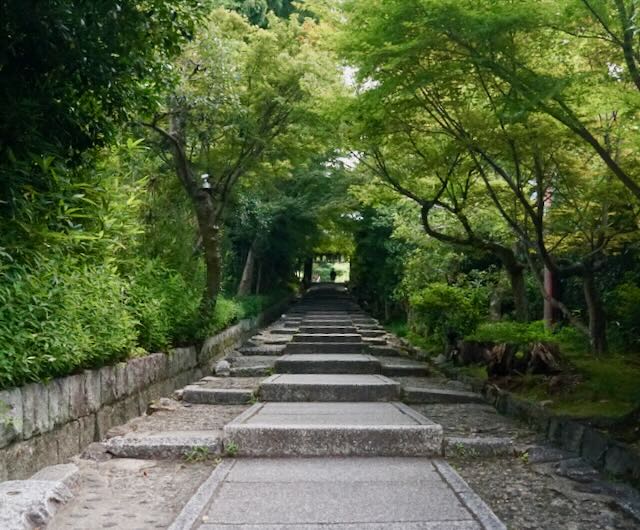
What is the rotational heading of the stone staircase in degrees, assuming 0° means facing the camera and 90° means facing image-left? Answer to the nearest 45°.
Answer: approximately 0°

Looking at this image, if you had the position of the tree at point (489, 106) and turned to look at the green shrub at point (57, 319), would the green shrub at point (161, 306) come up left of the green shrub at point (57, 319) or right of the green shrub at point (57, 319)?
right

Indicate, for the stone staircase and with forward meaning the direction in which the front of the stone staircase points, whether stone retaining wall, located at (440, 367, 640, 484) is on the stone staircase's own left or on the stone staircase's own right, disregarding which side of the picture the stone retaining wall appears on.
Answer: on the stone staircase's own left

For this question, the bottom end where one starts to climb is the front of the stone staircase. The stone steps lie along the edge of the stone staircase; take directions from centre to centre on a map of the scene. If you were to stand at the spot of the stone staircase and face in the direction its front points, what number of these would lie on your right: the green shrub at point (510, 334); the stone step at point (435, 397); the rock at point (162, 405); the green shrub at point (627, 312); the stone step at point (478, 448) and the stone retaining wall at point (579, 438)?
1

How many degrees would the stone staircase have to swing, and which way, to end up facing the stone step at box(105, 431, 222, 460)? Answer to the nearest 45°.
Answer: approximately 45° to its right

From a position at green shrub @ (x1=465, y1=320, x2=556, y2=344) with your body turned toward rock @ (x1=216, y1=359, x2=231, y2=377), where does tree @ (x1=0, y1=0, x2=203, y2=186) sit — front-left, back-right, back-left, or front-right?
front-left

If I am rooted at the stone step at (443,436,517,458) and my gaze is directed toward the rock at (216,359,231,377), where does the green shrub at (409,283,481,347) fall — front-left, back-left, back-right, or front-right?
front-right

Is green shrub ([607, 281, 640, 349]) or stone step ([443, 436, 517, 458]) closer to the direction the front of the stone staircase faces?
the stone step

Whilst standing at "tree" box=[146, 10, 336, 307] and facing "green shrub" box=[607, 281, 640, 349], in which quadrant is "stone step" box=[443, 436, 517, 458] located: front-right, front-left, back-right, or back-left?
front-right

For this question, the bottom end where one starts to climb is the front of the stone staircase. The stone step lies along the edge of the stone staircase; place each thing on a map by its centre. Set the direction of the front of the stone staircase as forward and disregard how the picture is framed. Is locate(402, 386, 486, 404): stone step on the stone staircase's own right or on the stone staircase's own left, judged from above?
on the stone staircase's own left

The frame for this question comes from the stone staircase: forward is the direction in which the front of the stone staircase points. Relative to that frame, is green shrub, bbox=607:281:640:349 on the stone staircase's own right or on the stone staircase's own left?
on the stone staircase's own left

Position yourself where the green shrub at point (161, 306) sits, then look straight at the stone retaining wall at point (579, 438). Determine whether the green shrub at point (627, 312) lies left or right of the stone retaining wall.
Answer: left

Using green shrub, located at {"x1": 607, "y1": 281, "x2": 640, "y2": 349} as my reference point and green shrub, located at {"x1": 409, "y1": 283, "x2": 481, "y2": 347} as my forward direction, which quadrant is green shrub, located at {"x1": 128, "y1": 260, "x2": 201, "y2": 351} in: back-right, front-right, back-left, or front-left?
front-left

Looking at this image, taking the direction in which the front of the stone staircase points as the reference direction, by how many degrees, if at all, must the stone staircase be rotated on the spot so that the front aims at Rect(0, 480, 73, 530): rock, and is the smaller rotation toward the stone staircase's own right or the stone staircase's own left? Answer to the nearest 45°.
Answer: approximately 45° to the stone staircase's own right

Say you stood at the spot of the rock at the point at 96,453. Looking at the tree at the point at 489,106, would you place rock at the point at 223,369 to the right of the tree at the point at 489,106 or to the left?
left

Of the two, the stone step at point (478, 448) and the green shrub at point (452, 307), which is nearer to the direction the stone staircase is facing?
the stone step
